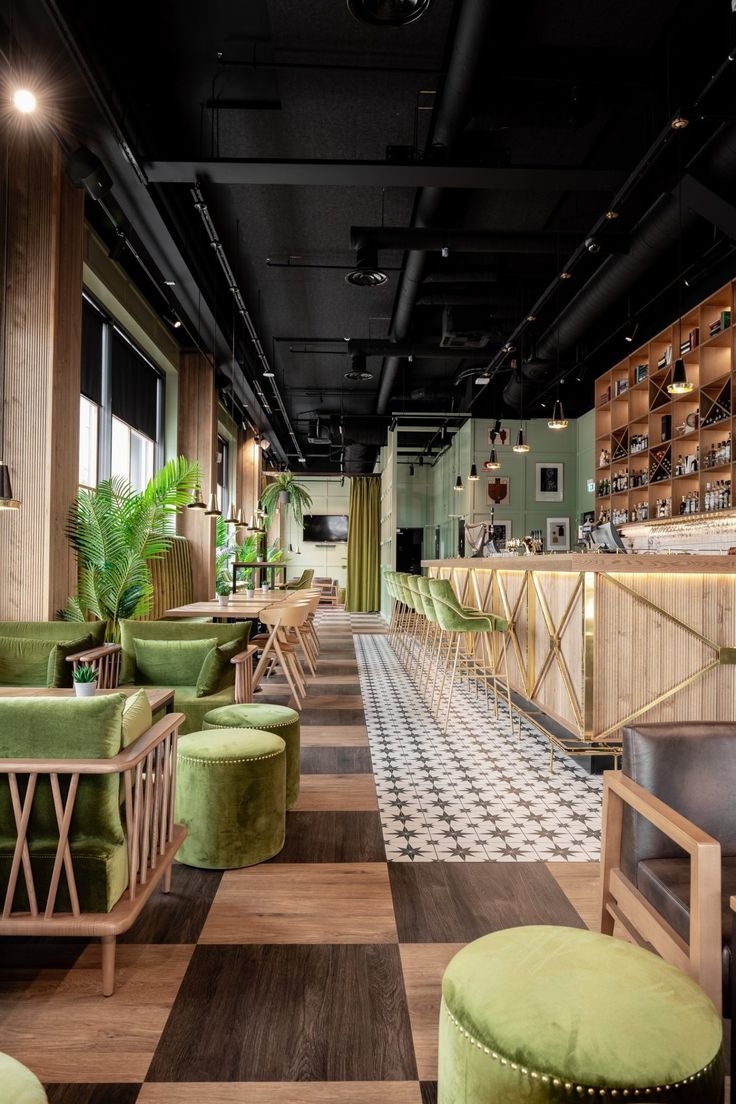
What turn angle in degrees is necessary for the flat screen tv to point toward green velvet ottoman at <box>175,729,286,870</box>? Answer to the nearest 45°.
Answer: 0° — it already faces it

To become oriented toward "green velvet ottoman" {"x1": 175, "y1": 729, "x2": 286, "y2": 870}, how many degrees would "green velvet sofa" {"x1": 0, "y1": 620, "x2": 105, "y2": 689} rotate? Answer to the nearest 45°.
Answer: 0° — it already faces it

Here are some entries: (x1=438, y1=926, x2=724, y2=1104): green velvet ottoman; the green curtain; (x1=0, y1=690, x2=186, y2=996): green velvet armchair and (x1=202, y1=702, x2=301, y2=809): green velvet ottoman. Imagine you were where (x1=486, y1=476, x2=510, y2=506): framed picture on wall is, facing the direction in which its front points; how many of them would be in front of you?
3

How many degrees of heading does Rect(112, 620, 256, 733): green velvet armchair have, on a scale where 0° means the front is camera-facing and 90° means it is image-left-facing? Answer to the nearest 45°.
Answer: approximately 0°
